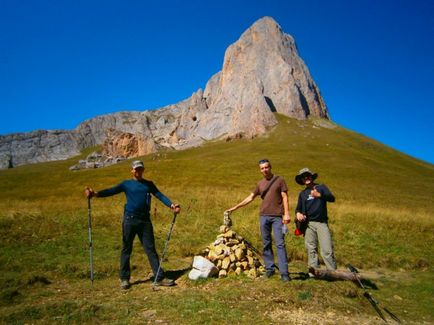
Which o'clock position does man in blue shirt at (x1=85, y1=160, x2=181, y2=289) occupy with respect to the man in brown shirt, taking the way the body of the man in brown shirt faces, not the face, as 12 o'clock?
The man in blue shirt is roughly at 3 o'clock from the man in brown shirt.

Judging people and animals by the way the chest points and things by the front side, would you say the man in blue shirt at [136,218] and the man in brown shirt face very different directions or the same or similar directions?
same or similar directions

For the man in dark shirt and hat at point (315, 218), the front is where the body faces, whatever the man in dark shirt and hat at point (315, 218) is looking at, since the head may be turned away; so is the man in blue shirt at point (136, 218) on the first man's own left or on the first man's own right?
on the first man's own right

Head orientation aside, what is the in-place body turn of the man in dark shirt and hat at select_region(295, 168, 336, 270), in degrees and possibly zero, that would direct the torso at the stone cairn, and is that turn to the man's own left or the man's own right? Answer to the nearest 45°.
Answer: approximately 90° to the man's own right

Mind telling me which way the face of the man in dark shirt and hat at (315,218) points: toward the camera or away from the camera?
toward the camera

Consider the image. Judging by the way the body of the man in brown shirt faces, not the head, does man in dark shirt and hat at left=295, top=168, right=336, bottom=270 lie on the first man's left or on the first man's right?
on the first man's left

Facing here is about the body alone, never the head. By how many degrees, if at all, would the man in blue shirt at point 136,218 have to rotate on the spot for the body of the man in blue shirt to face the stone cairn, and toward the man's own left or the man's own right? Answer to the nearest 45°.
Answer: approximately 90° to the man's own left

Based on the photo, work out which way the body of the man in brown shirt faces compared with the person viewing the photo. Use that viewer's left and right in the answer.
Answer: facing the viewer

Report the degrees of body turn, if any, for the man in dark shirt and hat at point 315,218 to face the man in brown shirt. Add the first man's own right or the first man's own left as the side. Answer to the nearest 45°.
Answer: approximately 45° to the first man's own right

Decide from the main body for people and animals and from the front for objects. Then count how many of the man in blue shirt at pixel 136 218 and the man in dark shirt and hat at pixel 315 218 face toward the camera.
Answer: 2

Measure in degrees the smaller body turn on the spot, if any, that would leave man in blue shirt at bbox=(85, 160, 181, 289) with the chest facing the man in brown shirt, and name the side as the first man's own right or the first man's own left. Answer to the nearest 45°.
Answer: approximately 90° to the first man's own left

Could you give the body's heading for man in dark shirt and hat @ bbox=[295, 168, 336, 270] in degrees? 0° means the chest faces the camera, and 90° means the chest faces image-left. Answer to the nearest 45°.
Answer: approximately 0°

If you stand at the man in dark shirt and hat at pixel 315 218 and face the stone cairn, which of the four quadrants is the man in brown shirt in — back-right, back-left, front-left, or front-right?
front-left
